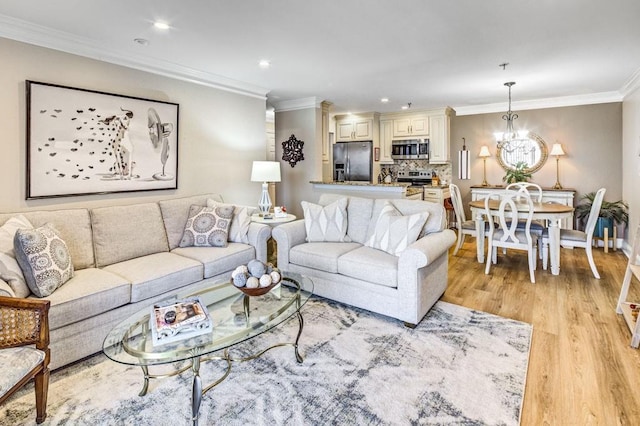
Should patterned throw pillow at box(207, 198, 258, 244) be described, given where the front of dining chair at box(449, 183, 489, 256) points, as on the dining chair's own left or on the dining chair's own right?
on the dining chair's own right

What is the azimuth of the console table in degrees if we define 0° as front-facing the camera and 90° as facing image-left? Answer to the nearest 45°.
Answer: approximately 0°

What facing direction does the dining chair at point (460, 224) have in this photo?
to the viewer's right

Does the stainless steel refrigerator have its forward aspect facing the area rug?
yes

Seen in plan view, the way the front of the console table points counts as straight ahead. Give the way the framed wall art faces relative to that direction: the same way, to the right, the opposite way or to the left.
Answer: to the left

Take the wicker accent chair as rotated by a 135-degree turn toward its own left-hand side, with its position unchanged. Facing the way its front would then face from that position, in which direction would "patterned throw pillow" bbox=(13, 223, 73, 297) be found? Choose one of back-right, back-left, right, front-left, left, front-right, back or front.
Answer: front

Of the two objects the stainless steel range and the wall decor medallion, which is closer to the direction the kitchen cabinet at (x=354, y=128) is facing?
the wall decor medallion

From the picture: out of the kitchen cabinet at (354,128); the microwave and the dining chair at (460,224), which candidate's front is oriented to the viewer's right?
the dining chair

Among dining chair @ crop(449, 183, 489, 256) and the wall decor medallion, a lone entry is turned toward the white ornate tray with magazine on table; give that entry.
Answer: the wall decor medallion
